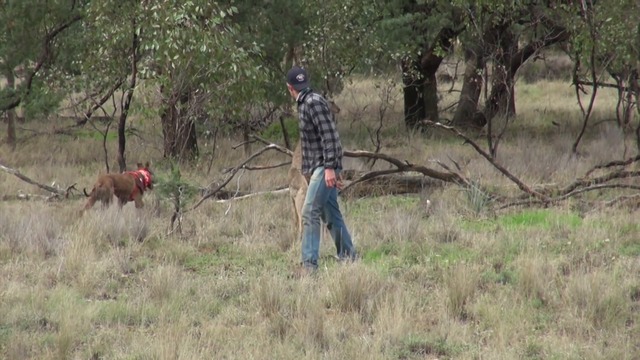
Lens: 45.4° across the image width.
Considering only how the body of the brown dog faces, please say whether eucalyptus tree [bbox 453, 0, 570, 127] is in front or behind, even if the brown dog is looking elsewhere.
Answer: in front

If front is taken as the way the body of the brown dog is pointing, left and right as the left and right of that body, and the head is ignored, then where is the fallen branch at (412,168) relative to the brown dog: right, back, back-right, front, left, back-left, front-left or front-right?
front

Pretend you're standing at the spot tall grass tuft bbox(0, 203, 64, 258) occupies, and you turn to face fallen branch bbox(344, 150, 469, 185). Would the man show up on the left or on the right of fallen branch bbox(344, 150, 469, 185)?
right

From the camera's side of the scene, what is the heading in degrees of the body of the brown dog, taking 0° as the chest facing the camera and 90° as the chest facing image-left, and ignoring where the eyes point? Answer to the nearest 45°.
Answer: approximately 270°

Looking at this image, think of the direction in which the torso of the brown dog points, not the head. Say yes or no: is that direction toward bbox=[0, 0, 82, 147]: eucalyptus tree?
no

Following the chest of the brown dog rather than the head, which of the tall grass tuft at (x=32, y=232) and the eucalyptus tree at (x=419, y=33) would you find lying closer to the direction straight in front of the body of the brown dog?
the eucalyptus tree

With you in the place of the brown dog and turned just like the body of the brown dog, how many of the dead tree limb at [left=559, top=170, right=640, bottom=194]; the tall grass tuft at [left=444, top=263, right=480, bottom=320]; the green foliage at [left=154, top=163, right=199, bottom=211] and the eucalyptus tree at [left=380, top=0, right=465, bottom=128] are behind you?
0

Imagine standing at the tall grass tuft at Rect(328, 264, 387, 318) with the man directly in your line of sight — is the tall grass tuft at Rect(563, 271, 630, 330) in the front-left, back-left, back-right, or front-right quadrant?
back-right

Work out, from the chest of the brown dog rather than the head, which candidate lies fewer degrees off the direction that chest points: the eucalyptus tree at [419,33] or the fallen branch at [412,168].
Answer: the fallen branch

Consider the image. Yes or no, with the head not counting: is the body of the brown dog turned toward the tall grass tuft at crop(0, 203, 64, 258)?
no

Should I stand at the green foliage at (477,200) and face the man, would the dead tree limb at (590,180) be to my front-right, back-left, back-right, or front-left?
back-left

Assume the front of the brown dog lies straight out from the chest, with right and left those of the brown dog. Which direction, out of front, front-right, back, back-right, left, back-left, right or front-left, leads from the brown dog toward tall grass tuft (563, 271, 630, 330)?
front-right

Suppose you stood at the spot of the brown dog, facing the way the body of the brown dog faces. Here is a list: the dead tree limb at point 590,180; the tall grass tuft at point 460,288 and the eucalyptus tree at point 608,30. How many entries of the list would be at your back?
0

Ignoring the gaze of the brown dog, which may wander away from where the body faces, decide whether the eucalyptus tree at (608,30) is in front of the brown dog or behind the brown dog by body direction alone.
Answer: in front

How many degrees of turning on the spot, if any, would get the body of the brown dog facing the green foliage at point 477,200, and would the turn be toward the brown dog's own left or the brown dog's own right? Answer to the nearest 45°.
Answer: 0° — it already faces it
